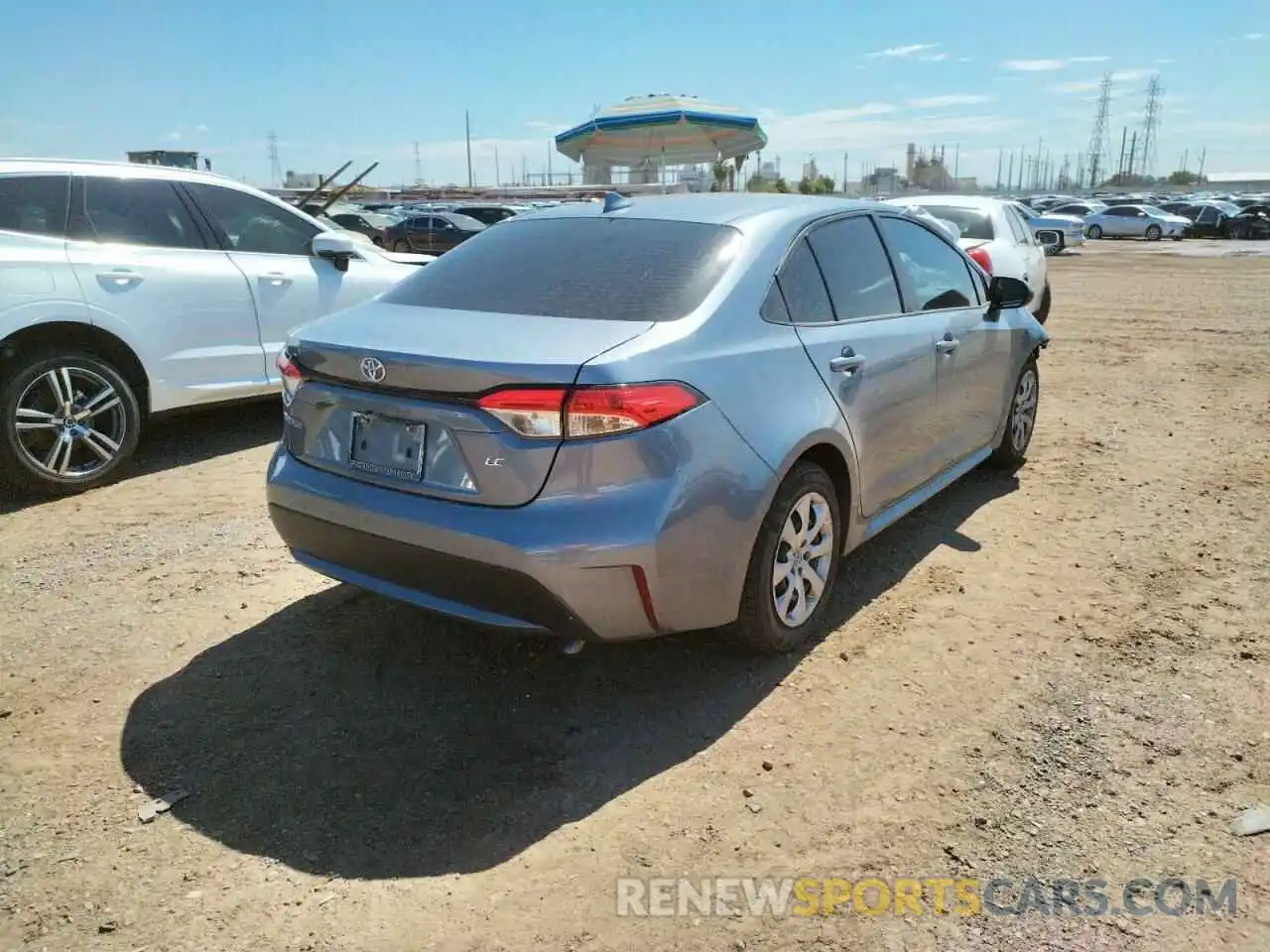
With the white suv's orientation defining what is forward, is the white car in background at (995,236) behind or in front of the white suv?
in front

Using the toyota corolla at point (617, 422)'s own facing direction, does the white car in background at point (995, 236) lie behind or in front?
in front

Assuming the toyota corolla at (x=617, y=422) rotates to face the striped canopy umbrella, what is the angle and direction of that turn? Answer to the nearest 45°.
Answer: approximately 45° to its left

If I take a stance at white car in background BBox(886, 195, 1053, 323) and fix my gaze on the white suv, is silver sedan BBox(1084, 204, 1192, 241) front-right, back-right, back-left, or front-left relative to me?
back-right

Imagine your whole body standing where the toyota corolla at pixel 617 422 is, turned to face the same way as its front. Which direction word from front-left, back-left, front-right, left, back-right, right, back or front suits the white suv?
left

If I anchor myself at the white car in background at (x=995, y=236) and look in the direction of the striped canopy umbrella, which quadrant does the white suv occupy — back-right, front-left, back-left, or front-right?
back-left

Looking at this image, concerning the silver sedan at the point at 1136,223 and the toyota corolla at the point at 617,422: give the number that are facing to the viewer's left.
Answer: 0

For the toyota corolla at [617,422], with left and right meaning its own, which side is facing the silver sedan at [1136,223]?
front

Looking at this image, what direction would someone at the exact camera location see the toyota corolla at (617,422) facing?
facing away from the viewer and to the right of the viewer

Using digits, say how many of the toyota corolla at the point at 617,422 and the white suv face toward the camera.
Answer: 0

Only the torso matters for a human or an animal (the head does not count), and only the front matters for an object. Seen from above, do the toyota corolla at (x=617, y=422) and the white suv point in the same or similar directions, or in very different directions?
same or similar directions

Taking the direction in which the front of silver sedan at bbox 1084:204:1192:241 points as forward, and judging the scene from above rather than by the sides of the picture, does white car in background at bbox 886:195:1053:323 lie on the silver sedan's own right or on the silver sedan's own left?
on the silver sedan's own right
